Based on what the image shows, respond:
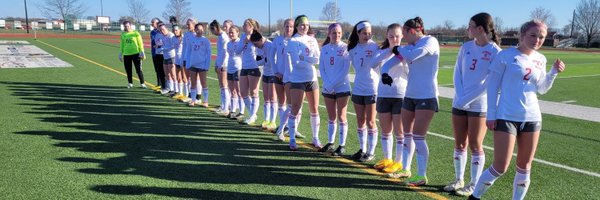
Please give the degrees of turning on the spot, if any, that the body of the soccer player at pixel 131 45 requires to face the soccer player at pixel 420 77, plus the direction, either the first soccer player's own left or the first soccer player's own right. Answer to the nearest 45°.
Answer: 0° — they already face them

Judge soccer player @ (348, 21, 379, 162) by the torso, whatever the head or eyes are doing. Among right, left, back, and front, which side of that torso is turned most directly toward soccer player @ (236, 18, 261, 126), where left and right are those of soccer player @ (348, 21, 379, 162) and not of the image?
right

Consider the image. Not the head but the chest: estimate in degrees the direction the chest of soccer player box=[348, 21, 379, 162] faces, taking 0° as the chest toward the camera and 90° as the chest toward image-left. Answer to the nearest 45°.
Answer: approximately 45°

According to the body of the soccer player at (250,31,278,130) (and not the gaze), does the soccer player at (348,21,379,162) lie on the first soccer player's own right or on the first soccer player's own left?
on the first soccer player's own left

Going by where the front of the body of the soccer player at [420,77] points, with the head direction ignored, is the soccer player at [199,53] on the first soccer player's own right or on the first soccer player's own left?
on the first soccer player's own right

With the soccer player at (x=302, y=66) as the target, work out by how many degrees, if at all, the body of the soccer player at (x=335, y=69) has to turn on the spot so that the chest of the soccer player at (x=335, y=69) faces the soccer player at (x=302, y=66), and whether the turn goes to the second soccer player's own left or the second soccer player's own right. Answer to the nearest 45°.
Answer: approximately 90° to the second soccer player's own right
